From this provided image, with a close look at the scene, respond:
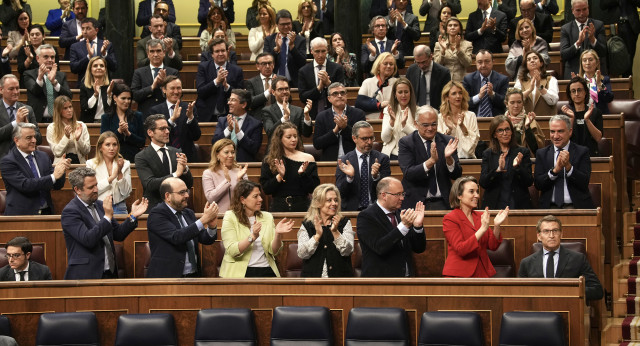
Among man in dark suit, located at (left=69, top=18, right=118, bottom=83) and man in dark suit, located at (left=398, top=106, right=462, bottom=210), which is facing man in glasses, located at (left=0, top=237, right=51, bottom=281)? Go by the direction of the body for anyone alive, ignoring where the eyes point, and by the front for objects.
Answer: man in dark suit, located at (left=69, top=18, right=118, bottom=83)

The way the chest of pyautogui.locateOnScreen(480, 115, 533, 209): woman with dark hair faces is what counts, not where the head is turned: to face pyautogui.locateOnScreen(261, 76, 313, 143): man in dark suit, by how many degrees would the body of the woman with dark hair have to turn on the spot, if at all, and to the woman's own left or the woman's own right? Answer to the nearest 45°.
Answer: approximately 135° to the woman's own right

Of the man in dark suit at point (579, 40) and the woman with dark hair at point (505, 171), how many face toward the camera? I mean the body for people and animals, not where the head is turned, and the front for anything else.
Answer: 2

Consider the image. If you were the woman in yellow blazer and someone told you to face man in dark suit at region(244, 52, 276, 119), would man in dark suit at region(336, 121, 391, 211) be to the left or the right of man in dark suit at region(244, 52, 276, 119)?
right

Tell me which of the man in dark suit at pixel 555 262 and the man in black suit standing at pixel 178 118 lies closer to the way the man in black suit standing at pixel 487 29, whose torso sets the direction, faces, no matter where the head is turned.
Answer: the man in dark suit

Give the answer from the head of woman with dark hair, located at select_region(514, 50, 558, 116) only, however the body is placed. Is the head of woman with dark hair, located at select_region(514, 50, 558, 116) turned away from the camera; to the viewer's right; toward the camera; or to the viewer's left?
toward the camera

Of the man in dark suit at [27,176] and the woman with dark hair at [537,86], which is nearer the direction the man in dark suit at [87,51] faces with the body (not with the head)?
the man in dark suit

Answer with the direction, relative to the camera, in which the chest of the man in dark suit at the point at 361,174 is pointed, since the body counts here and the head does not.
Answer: toward the camera

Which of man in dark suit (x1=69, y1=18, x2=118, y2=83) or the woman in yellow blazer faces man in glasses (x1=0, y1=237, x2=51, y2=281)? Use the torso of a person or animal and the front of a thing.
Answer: the man in dark suit

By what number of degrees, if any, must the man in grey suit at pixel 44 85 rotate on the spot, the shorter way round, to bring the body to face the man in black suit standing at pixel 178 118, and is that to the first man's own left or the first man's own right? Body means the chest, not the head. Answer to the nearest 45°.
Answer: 0° — they already face them

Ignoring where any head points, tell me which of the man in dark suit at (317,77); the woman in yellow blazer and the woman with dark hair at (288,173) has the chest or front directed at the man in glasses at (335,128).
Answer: the man in dark suit

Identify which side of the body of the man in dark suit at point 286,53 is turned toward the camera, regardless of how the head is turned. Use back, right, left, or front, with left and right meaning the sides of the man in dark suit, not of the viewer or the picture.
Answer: front

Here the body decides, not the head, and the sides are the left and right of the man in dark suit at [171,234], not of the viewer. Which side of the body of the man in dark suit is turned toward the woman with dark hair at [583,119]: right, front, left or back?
left

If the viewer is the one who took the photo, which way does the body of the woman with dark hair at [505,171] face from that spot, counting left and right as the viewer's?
facing the viewer

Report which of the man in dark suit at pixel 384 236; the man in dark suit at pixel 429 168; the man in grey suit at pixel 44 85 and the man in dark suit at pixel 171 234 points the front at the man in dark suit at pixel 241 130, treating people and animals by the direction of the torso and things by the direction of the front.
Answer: the man in grey suit

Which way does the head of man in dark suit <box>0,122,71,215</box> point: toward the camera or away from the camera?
toward the camera

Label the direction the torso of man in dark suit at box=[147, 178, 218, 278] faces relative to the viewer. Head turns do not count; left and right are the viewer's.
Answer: facing the viewer and to the right of the viewer
